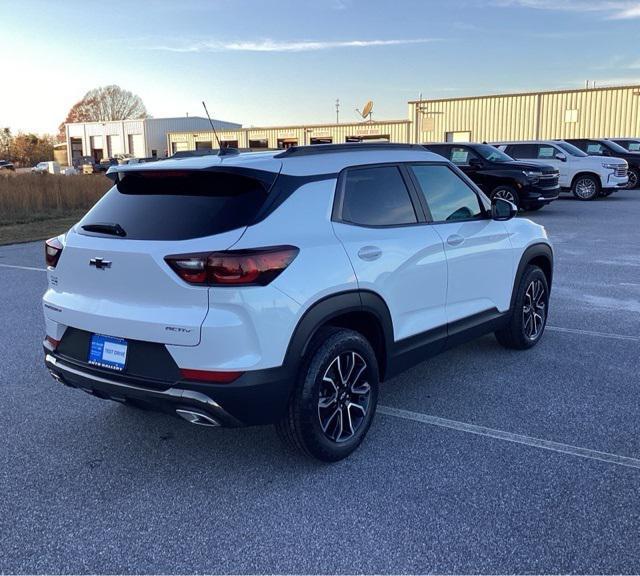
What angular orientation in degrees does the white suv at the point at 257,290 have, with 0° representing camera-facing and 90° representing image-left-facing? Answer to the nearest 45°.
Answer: approximately 225°

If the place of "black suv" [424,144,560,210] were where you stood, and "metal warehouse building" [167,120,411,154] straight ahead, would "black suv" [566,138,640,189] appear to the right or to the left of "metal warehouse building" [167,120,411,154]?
right

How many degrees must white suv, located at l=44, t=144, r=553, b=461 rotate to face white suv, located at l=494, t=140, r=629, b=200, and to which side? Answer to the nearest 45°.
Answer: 0° — it already faces it

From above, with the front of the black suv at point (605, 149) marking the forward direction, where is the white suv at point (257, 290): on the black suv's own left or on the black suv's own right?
on the black suv's own right

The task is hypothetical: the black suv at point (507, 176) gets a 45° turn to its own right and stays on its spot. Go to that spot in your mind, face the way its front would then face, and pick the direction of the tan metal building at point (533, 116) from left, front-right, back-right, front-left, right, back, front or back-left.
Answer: back

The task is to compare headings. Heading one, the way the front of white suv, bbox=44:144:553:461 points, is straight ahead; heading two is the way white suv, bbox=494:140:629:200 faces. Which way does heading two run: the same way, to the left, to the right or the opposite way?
to the right

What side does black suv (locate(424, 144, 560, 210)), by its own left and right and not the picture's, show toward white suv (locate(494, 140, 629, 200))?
left

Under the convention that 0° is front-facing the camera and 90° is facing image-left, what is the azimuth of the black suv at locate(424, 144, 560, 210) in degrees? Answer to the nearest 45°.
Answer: approximately 315°

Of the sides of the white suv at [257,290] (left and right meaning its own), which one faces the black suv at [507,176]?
front

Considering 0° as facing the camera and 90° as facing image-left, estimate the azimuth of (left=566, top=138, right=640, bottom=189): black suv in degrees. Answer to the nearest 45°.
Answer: approximately 315°
